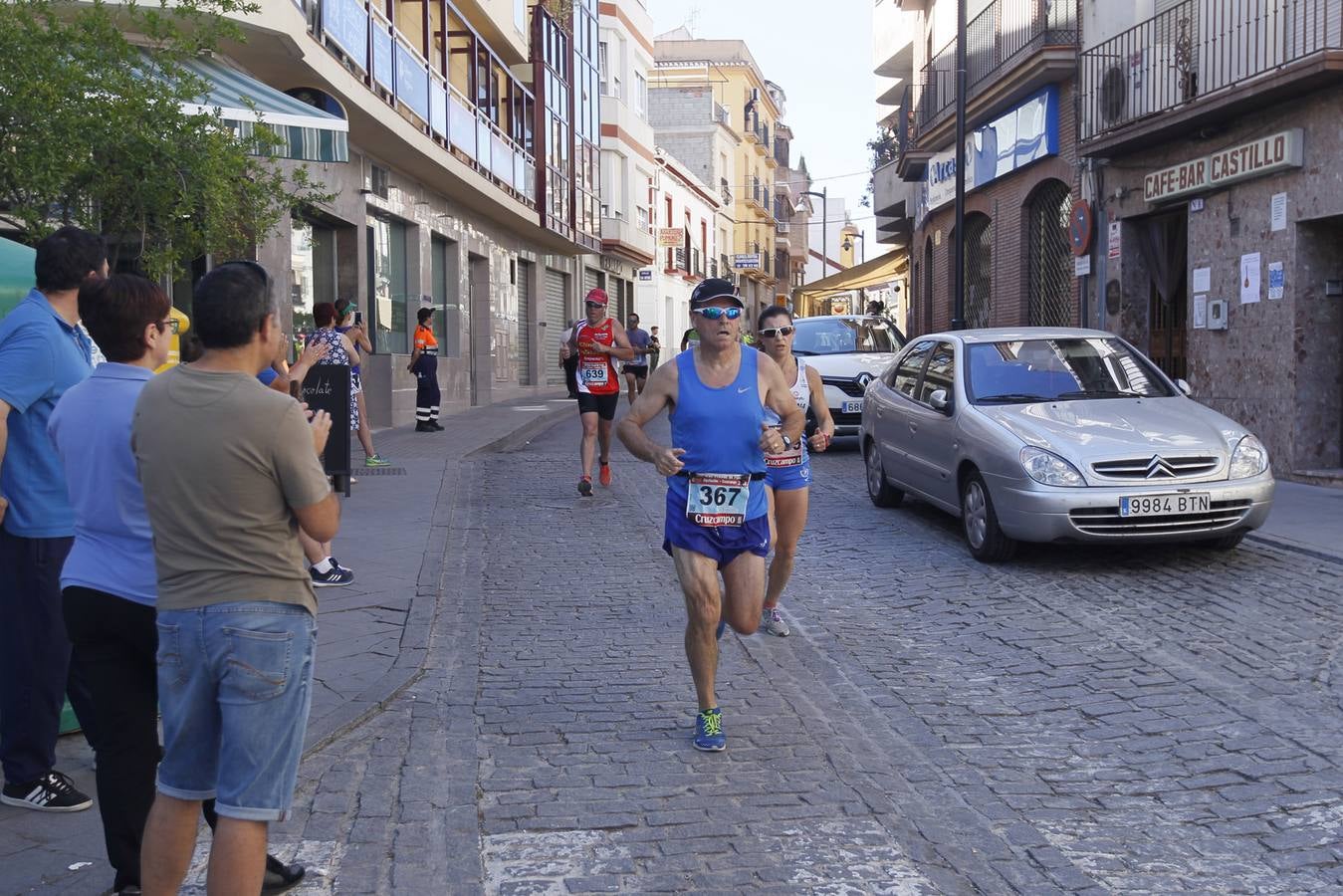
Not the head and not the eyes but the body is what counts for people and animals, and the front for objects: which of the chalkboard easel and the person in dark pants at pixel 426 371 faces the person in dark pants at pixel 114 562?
the chalkboard easel

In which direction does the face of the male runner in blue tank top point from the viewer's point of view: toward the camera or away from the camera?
toward the camera

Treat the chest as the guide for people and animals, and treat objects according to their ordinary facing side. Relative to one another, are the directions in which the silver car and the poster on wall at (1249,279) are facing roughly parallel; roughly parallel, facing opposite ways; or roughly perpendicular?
roughly perpendicular

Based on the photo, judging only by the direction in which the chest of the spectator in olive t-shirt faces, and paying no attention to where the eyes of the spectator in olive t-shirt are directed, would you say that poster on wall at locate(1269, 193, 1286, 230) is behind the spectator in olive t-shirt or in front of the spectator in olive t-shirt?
in front

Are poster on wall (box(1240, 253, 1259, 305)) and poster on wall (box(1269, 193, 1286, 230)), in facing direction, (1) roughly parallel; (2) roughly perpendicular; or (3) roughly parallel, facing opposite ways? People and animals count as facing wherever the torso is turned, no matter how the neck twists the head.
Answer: roughly parallel

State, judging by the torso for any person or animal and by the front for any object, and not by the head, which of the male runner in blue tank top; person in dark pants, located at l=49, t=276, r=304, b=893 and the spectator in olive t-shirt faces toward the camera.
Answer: the male runner in blue tank top

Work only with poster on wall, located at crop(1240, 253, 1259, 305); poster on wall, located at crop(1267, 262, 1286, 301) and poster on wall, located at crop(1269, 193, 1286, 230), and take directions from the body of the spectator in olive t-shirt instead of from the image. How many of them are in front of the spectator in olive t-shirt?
3

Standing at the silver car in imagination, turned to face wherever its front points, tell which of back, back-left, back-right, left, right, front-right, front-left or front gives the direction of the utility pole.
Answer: back-left

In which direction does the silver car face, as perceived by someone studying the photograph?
facing the viewer and to the right of the viewer

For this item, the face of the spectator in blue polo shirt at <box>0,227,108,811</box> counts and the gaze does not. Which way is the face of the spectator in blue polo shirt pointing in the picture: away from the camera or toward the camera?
away from the camera

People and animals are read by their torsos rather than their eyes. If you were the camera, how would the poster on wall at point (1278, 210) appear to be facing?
facing the viewer and to the left of the viewer

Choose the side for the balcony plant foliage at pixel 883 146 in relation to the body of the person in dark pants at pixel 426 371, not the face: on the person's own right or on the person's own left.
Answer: on the person's own left

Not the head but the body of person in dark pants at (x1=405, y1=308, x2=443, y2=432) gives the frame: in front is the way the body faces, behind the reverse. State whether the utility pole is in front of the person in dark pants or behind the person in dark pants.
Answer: in front

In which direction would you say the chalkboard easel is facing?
toward the camera
